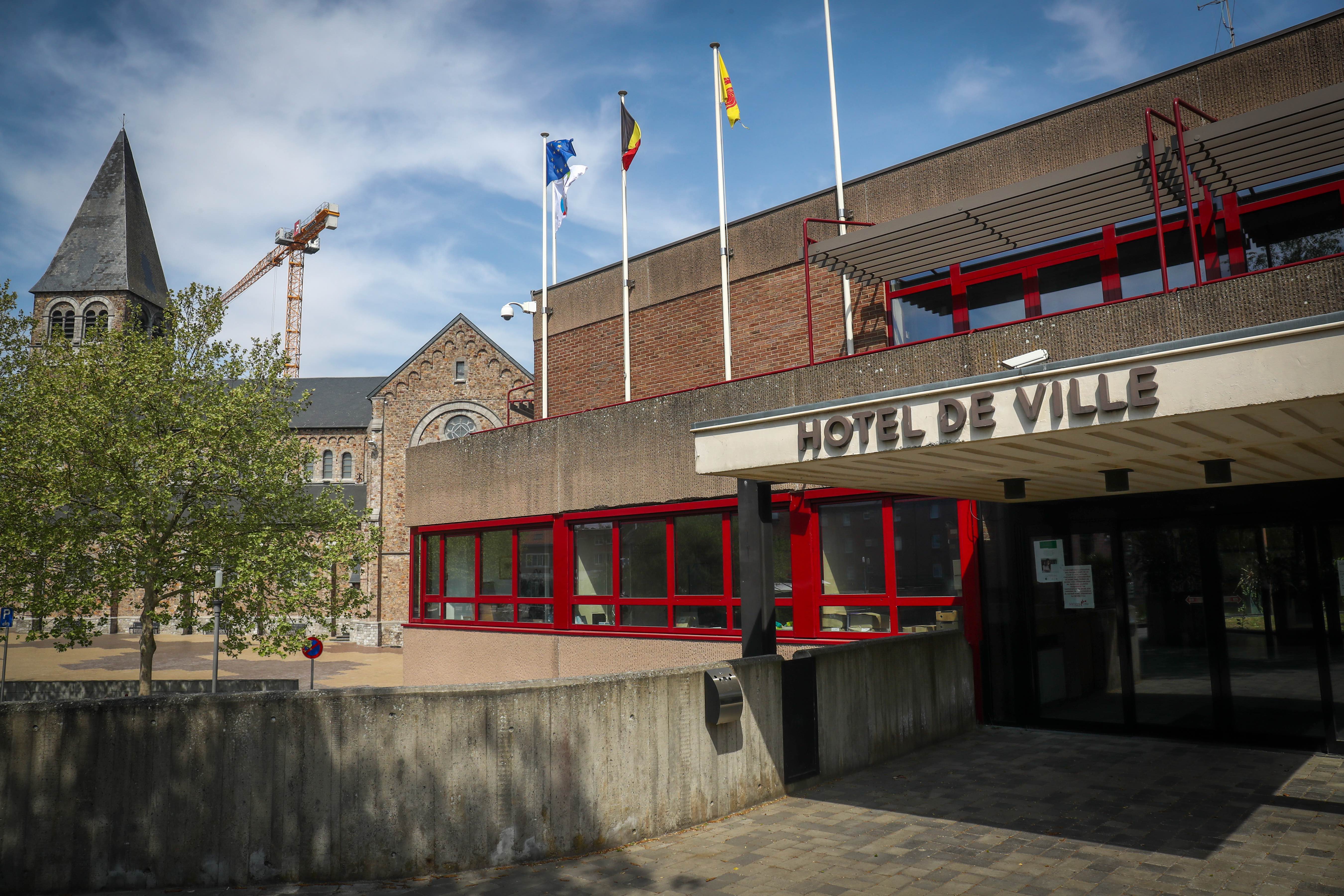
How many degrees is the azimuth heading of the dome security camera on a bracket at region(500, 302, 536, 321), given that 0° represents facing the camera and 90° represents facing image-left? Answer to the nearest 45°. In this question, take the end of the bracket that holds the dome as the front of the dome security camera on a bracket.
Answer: approximately 90°

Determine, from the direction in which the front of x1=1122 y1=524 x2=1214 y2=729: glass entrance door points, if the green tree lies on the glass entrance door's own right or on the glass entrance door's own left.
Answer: on the glass entrance door's own right

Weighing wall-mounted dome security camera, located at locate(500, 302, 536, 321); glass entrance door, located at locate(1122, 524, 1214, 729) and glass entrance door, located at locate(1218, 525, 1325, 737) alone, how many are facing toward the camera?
2

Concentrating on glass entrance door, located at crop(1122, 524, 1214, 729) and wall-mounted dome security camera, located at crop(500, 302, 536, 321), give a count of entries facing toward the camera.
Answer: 1

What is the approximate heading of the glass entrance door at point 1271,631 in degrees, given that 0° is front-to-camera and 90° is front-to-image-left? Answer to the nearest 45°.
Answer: approximately 0°

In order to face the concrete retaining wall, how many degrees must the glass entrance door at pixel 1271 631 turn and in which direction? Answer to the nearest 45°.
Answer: approximately 45° to its right

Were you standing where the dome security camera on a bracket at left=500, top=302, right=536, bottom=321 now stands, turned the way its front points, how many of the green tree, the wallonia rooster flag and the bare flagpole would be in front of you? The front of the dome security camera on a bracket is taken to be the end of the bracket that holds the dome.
1
